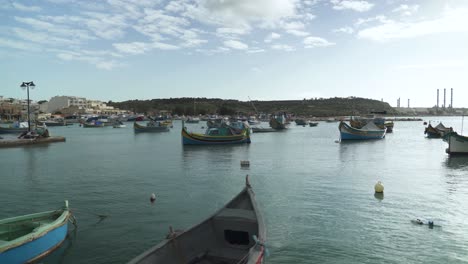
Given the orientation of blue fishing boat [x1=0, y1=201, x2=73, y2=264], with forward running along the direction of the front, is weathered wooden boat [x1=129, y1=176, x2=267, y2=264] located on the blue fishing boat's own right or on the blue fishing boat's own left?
on the blue fishing boat's own right

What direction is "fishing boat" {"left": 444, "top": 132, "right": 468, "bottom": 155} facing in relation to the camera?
to the viewer's left

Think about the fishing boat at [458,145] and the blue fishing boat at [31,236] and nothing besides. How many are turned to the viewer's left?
1

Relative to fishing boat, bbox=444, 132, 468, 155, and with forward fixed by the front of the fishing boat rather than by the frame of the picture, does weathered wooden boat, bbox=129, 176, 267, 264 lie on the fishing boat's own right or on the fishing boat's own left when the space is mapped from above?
on the fishing boat's own left

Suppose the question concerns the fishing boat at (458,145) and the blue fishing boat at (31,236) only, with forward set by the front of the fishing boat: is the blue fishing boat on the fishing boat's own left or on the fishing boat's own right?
on the fishing boat's own left

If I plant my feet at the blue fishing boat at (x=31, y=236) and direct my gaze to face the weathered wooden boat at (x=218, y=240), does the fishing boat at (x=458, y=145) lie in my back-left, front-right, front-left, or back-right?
front-left

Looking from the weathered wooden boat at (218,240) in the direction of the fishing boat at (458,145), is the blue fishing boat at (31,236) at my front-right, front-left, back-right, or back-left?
back-left

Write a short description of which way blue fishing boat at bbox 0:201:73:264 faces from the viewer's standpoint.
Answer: facing away from the viewer and to the right of the viewer

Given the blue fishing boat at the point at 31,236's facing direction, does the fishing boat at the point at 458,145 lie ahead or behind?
ahead
